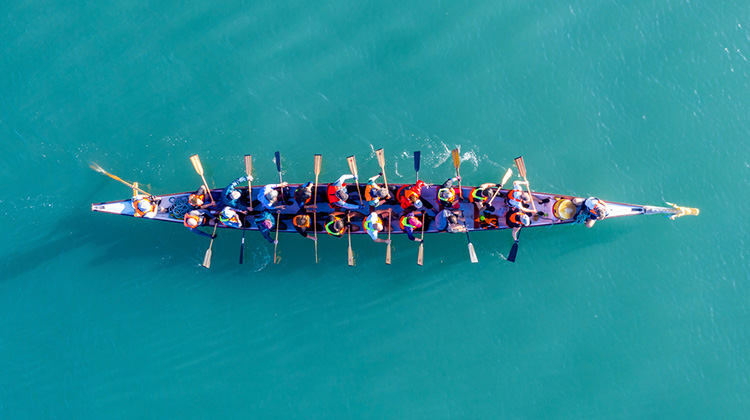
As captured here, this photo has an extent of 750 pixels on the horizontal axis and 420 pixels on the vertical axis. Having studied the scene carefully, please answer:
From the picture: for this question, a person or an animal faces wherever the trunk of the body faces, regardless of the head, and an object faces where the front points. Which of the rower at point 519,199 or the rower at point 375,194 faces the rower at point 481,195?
the rower at point 375,194

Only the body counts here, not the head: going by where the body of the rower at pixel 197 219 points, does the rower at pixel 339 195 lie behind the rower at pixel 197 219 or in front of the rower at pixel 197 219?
in front

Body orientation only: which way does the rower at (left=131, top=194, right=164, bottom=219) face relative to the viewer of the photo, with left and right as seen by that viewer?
facing to the right of the viewer

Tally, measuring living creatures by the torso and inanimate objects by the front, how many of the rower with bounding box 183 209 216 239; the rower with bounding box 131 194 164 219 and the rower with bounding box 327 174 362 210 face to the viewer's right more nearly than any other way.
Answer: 3

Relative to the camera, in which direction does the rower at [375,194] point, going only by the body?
to the viewer's right

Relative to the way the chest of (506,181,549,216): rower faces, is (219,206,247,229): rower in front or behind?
behind

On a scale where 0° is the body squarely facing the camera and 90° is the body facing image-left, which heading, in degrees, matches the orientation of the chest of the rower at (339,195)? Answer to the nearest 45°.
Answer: approximately 270°

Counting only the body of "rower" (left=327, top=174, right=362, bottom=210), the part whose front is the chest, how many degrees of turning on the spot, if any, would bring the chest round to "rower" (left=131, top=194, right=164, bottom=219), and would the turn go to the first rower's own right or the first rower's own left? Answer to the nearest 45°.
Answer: approximately 180°

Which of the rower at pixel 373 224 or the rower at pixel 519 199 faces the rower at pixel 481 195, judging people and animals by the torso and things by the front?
the rower at pixel 373 224

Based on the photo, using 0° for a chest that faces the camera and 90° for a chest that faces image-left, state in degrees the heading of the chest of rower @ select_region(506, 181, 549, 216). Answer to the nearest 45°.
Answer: approximately 270°

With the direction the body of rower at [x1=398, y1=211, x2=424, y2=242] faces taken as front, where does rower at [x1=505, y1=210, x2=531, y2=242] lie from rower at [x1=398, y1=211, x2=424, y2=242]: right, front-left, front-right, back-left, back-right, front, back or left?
front

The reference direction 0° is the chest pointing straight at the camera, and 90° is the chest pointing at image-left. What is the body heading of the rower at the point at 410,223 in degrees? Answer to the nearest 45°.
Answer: approximately 270°

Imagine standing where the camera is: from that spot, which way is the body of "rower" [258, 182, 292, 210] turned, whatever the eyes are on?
to the viewer's right

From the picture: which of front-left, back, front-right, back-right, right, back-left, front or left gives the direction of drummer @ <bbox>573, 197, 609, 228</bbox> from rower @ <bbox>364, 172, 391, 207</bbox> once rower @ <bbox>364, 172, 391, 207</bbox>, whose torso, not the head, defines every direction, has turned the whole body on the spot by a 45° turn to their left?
front-right

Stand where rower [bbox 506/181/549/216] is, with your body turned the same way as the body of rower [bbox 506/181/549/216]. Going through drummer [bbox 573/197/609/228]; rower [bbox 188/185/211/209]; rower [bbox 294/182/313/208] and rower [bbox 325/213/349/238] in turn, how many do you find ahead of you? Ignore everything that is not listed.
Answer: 1

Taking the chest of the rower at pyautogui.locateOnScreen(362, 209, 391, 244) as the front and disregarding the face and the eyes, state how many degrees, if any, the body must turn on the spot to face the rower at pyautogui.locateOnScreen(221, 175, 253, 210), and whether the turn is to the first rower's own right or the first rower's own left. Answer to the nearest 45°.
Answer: approximately 180°

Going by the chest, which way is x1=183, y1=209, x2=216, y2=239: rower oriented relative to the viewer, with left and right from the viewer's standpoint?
facing to the right of the viewer
